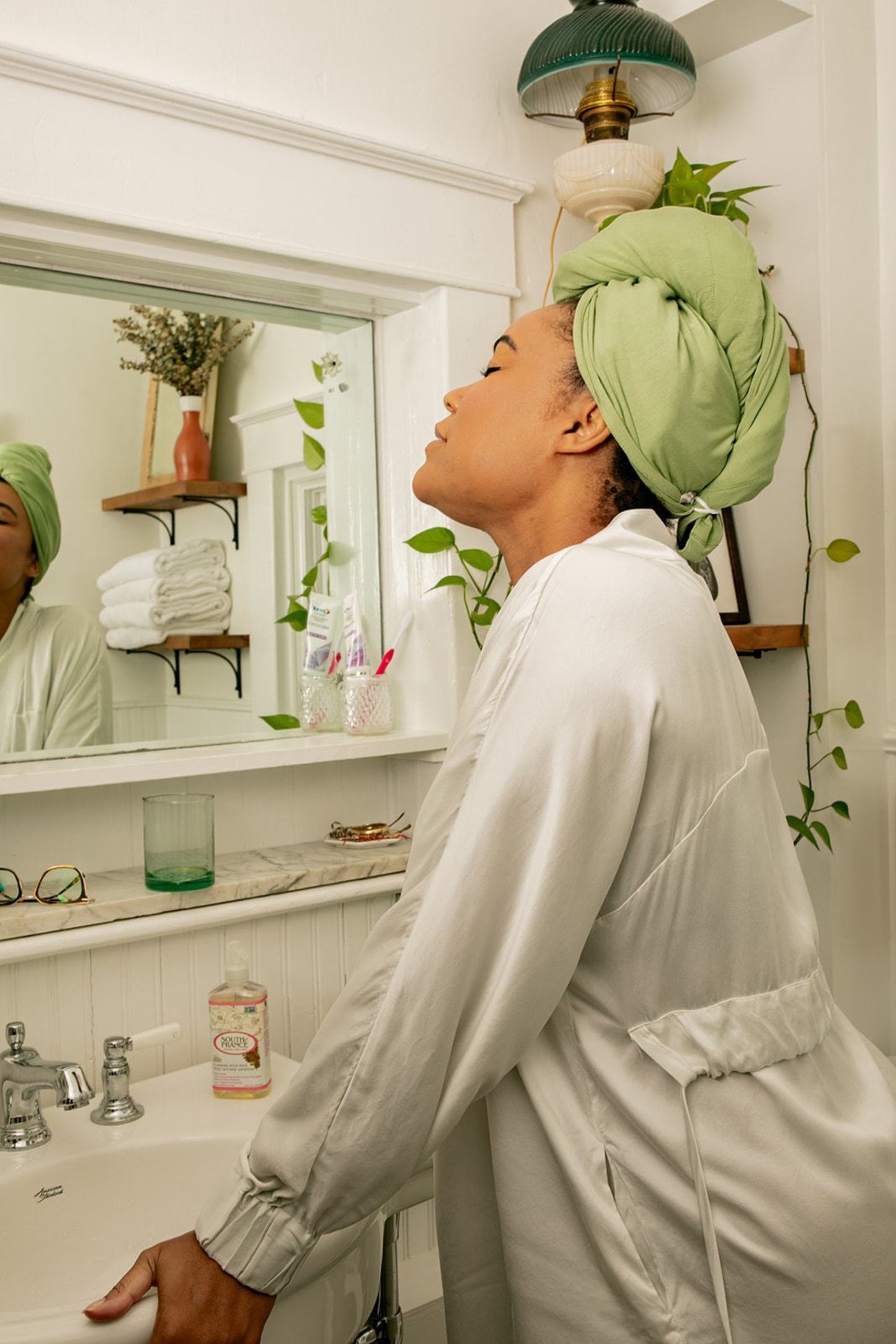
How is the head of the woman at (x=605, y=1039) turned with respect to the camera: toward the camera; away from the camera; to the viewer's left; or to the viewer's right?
to the viewer's left

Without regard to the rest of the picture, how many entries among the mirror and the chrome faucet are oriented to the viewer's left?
0

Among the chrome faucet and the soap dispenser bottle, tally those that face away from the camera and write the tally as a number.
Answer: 0

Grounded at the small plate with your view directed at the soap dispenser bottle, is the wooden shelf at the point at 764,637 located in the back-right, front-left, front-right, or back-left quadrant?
back-left

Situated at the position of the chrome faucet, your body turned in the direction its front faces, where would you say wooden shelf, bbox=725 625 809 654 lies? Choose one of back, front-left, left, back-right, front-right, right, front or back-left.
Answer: front-left

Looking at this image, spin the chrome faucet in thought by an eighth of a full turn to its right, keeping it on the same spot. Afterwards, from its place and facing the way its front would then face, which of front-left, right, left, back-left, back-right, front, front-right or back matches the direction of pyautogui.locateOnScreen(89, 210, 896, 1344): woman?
front-left

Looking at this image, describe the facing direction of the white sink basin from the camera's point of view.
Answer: facing the viewer and to the right of the viewer

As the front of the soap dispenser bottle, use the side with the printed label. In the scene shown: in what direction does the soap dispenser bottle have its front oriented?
toward the camera
